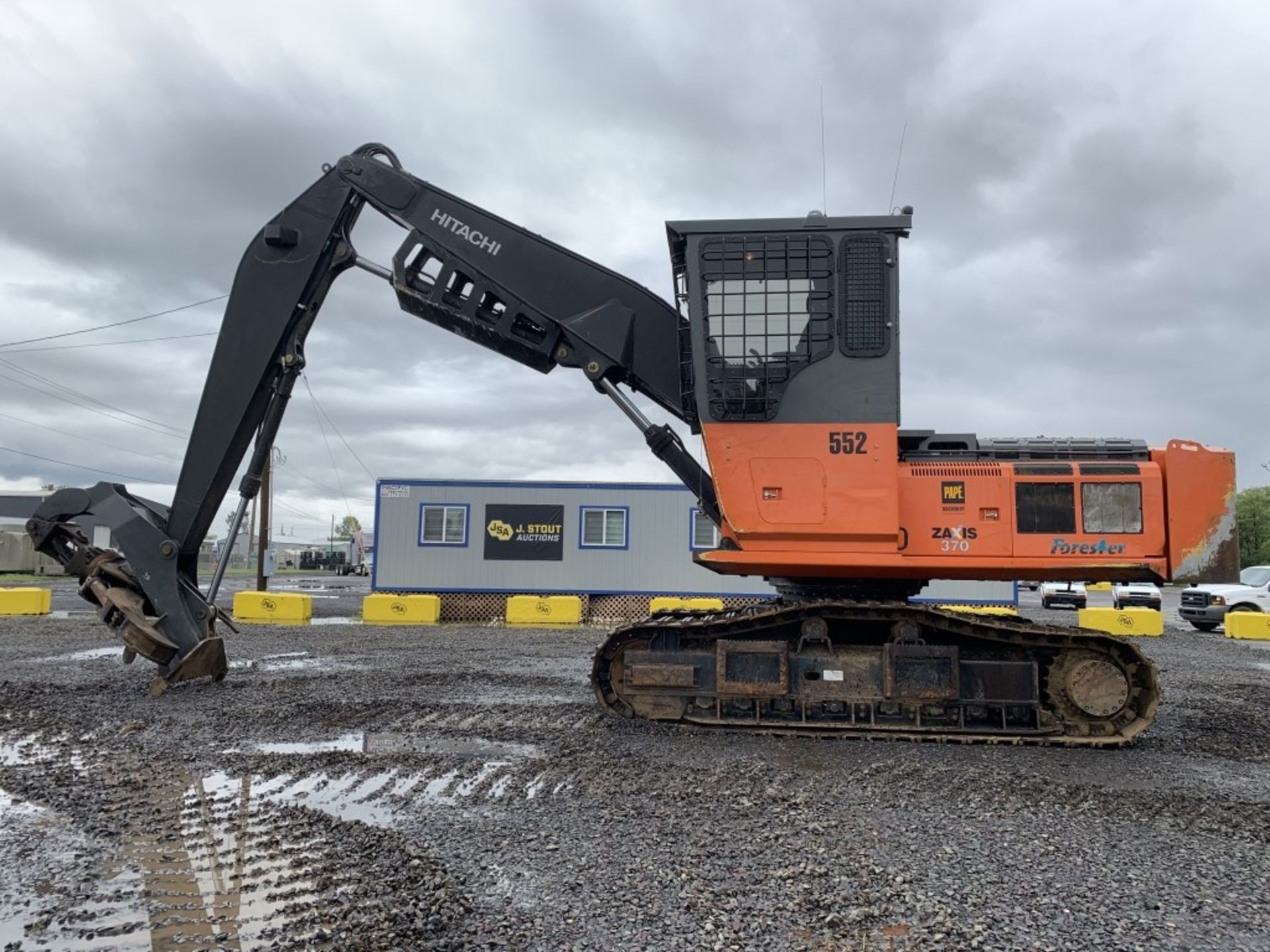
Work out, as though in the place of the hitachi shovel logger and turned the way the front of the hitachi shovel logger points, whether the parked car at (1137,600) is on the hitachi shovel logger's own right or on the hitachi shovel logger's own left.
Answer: on the hitachi shovel logger's own right

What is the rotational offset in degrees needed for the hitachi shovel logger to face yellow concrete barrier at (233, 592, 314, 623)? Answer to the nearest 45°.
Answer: approximately 45° to its right

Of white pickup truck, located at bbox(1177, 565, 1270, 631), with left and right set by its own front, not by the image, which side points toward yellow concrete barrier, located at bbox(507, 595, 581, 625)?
front

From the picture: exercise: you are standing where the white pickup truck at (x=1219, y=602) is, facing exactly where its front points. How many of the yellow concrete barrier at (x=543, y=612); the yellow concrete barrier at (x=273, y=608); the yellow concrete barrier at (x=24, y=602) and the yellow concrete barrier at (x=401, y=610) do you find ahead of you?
4

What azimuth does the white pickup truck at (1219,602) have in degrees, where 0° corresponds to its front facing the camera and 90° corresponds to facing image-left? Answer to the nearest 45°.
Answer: approximately 45°

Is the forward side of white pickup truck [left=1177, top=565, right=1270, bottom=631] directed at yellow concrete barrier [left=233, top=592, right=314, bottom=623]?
yes

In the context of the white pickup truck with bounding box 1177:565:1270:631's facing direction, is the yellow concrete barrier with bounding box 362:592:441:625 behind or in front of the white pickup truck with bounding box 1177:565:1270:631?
in front

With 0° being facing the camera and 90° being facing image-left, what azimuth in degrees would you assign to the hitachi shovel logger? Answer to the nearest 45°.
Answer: approximately 90°

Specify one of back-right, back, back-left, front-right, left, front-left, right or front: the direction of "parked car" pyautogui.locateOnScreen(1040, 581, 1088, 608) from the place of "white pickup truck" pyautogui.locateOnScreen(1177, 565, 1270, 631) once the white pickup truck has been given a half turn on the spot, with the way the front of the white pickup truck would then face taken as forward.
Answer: left

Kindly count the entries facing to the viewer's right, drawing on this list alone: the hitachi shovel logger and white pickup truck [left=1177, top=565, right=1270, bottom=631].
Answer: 0

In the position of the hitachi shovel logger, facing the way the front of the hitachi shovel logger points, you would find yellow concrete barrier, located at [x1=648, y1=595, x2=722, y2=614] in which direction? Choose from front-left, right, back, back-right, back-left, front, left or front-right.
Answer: right

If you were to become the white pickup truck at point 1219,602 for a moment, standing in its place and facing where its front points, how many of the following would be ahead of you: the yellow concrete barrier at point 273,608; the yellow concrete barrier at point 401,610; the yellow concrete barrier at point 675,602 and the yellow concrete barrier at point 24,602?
4
